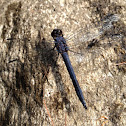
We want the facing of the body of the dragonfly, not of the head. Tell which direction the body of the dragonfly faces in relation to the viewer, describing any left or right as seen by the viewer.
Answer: facing away from the viewer and to the left of the viewer
